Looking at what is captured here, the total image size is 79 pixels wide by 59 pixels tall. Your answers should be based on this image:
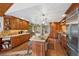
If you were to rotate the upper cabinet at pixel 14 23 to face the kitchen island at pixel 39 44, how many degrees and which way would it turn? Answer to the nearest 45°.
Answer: approximately 45° to its left

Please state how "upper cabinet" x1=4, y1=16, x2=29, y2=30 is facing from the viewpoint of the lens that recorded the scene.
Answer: facing the viewer and to the right of the viewer
